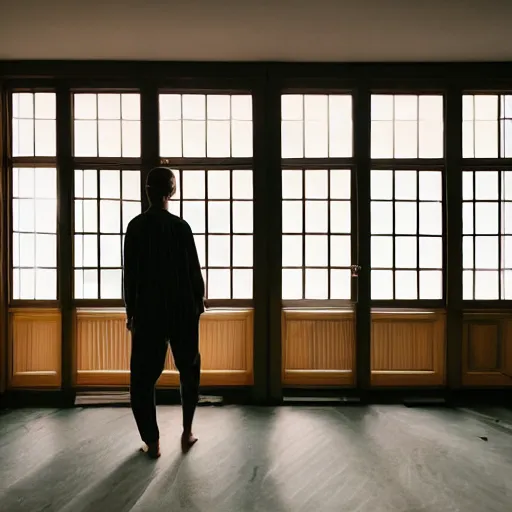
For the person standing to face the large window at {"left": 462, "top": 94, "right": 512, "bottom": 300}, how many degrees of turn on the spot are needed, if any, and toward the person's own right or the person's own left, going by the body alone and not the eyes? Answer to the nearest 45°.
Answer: approximately 90° to the person's own right

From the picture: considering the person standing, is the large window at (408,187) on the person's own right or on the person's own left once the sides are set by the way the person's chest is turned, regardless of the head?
on the person's own right

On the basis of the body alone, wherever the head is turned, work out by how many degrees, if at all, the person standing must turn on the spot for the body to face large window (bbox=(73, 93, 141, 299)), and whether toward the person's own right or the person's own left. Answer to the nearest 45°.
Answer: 0° — they already face it

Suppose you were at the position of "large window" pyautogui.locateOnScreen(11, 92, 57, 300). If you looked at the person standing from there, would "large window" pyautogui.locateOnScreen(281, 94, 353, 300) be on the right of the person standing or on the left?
left

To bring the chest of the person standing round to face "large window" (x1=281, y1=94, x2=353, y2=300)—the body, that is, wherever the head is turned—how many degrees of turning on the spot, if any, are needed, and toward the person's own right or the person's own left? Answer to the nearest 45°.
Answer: approximately 45° to the person's own right

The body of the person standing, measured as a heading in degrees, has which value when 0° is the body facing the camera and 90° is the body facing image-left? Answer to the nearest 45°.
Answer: approximately 180°
